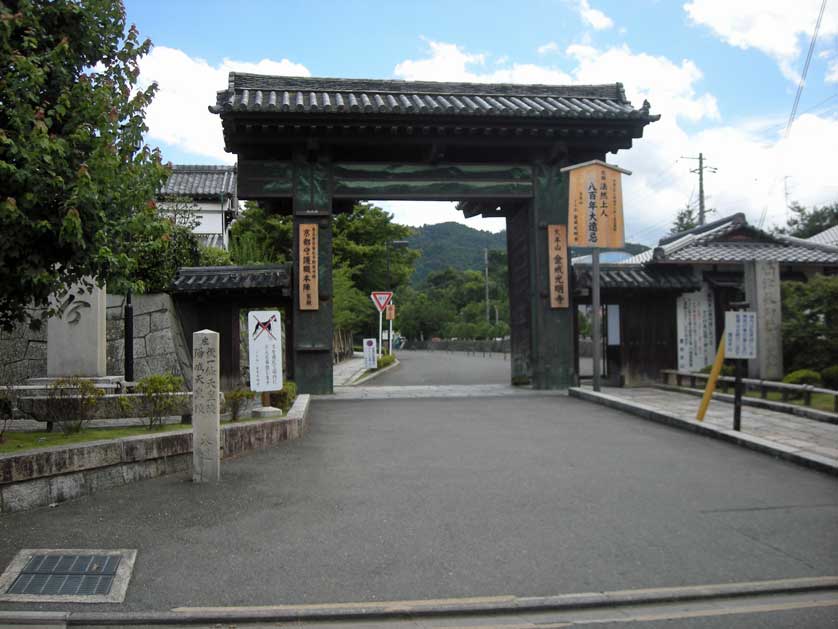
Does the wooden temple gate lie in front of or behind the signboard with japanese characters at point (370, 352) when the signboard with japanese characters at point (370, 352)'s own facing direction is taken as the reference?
in front

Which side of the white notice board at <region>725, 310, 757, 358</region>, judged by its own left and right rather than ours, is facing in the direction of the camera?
front

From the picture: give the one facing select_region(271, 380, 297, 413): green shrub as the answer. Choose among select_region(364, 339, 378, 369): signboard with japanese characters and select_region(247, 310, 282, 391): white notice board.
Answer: the signboard with japanese characters

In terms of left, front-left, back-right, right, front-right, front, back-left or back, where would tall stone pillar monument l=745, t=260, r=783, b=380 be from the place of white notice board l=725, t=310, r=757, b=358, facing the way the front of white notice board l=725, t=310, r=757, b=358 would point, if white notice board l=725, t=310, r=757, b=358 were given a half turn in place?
front

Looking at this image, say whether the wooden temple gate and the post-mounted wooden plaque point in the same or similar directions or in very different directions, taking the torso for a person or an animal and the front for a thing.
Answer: same or similar directions

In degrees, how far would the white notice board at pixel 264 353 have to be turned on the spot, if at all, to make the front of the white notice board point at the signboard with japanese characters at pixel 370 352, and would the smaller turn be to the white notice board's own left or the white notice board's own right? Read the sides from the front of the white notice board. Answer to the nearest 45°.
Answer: approximately 180°

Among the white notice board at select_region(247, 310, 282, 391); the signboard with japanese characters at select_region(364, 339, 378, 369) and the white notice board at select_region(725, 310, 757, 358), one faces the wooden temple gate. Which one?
the signboard with japanese characters

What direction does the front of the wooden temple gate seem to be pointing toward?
toward the camera

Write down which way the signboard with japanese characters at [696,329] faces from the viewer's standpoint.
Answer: facing the viewer

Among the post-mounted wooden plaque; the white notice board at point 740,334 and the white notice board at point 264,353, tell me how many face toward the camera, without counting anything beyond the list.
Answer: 3

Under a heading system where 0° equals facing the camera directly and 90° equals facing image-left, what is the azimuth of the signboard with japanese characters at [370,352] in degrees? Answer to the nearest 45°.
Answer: approximately 0°

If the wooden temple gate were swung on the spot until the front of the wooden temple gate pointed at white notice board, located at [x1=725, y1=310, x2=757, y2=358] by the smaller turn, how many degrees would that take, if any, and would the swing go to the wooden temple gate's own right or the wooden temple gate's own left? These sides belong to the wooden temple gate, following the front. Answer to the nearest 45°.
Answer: approximately 45° to the wooden temple gate's own left

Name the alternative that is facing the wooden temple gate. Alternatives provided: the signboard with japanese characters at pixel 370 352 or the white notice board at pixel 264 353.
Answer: the signboard with japanese characters

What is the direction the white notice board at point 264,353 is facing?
toward the camera

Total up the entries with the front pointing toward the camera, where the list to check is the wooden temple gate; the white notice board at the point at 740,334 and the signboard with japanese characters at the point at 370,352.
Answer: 3

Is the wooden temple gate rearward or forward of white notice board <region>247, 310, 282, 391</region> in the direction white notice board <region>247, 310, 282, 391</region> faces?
rearward

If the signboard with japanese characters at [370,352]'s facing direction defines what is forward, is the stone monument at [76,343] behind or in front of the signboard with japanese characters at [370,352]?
in front
